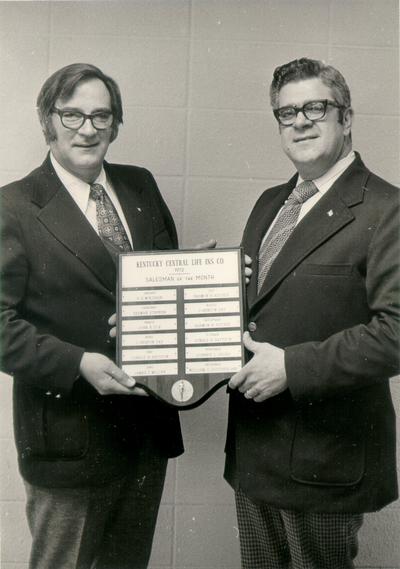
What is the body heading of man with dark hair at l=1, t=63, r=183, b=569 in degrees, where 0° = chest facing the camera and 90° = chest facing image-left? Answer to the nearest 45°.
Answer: approximately 315°

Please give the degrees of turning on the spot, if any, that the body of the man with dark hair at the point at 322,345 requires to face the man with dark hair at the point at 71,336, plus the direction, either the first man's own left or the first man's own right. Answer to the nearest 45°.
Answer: approximately 45° to the first man's own right

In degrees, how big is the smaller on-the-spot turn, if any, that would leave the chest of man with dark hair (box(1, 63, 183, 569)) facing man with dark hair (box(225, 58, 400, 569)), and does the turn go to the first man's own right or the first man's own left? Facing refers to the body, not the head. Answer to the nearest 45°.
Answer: approximately 45° to the first man's own left

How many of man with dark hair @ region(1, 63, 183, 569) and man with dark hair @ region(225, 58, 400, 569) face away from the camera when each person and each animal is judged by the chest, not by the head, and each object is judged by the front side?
0

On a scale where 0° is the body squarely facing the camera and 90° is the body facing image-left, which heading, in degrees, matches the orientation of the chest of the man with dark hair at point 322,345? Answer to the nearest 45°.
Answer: approximately 45°
